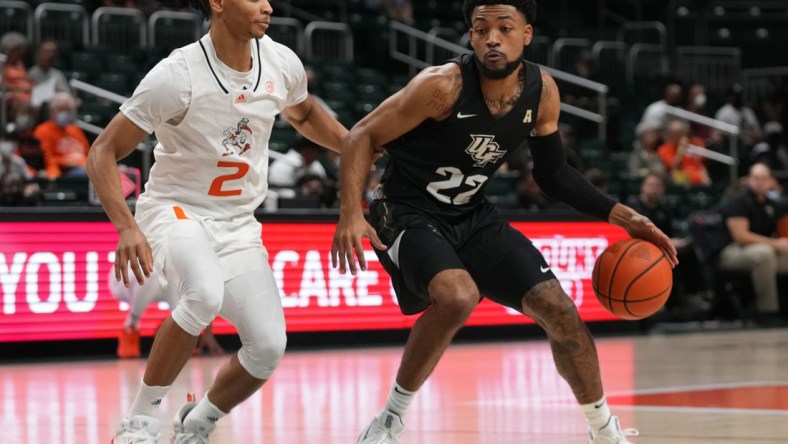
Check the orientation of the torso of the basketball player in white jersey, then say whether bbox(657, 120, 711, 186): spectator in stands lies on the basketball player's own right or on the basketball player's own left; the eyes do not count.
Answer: on the basketball player's own left

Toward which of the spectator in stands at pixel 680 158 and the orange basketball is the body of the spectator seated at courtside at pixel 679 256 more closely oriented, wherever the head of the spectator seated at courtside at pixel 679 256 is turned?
the orange basketball

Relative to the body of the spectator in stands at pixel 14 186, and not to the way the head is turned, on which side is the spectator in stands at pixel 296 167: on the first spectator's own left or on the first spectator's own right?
on the first spectator's own left

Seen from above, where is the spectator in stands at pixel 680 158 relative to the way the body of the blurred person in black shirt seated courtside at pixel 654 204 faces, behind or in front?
behind

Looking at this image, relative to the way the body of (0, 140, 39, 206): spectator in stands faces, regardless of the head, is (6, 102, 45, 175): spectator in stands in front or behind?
behind

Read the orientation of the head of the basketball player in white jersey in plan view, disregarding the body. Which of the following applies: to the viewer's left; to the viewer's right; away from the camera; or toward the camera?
to the viewer's right

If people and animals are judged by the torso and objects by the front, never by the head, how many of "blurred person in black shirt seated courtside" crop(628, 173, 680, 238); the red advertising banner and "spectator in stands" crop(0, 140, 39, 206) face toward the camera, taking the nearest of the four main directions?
3

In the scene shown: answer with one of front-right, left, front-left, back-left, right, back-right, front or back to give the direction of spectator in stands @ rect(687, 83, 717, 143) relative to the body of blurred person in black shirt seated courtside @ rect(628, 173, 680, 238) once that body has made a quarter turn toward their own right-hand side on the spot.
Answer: right

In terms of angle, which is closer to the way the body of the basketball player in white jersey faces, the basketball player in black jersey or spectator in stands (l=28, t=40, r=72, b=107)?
the basketball player in black jersey

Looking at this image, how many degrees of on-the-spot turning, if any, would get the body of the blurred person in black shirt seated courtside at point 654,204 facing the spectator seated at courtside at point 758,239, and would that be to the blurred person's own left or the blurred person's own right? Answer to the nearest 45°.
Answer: approximately 90° to the blurred person's own left

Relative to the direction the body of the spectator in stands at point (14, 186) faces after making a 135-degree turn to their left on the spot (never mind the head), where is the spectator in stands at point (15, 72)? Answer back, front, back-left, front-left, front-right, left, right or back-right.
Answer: front-left
